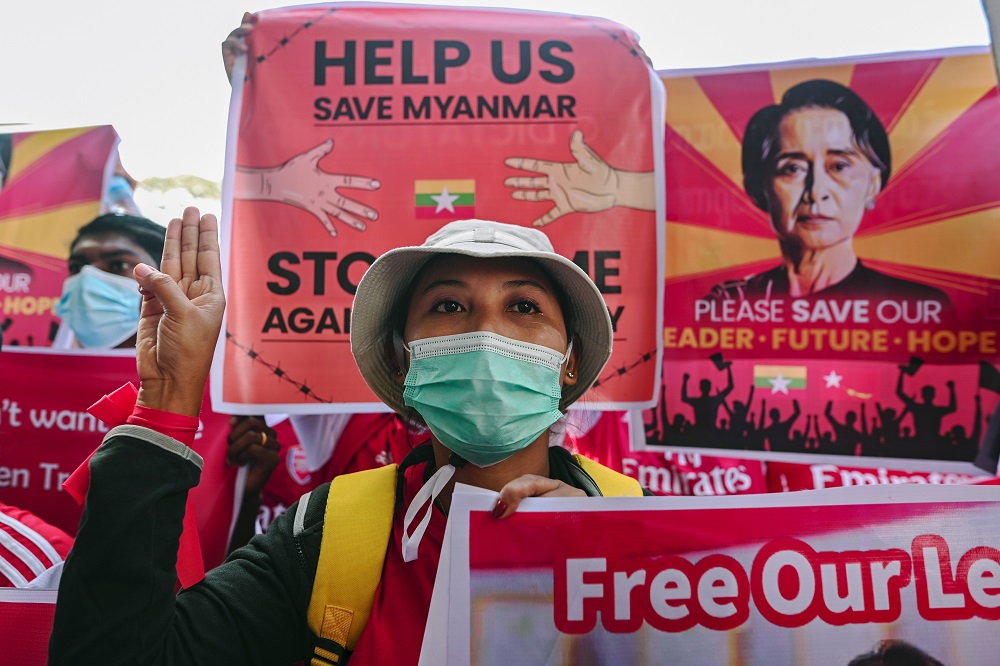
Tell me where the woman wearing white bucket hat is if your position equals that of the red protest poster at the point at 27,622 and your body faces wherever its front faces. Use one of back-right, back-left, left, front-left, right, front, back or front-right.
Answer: front-left

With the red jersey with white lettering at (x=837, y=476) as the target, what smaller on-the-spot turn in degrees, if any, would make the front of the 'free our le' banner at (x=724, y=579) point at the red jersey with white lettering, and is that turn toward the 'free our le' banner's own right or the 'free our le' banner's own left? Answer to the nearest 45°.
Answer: approximately 180°

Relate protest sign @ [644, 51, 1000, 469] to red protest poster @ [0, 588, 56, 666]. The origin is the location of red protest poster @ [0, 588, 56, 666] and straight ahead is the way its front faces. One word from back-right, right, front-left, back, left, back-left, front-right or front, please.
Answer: left

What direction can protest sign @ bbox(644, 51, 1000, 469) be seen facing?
toward the camera

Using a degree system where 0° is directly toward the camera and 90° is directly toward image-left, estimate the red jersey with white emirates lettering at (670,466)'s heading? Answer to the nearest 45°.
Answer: approximately 0°

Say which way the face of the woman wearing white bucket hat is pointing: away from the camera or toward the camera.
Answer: toward the camera

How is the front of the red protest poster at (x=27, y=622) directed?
toward the camera

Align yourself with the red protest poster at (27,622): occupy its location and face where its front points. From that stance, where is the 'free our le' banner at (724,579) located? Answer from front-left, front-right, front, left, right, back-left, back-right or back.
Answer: front-left

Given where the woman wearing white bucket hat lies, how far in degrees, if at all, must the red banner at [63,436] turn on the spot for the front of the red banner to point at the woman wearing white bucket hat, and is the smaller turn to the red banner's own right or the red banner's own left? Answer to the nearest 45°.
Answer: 0° — it already faces them

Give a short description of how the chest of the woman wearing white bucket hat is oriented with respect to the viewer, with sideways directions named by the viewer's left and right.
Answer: facing the viewer

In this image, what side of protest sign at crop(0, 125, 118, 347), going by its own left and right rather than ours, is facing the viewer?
front

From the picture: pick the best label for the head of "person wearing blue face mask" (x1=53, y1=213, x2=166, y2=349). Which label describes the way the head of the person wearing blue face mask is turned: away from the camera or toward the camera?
toward the camera

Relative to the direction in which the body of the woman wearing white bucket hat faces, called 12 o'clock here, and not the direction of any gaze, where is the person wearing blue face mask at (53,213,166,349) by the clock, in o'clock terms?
The person wearing blue face mask is roughly at 5 o'clock from the woman wearing white bucket hat.

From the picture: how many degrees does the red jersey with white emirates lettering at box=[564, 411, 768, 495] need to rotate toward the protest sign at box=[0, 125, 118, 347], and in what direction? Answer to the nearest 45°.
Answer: approximately 90° to its right
